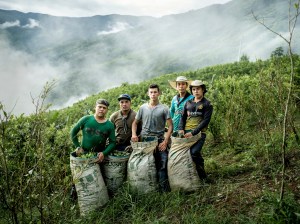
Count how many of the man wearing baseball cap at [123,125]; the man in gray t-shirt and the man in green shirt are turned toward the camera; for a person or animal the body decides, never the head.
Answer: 3

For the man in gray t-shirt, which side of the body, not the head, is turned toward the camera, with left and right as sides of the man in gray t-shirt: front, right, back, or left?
front

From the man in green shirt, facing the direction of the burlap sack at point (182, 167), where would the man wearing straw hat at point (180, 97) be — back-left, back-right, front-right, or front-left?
front-left

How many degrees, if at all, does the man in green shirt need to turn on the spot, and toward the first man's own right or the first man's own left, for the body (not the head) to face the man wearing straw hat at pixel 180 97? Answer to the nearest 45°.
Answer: approximately 90° to the first man's own left

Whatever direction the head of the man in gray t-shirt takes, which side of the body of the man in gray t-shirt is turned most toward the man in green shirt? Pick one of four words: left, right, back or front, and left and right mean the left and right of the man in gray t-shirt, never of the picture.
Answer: right

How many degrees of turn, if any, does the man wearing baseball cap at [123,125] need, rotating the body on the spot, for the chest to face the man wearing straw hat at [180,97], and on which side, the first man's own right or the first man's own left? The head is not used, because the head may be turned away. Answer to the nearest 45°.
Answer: approximately 90° to the first man's own left

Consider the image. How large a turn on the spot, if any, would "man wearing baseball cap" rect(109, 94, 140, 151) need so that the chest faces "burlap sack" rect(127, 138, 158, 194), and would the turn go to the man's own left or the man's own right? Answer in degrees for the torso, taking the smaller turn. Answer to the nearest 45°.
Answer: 0° — they already face it

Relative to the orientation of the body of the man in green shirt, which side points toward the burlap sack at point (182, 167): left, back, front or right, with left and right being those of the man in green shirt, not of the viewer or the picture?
left

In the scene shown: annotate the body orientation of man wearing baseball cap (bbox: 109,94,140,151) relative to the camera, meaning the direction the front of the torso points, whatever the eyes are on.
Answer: toward the camera
